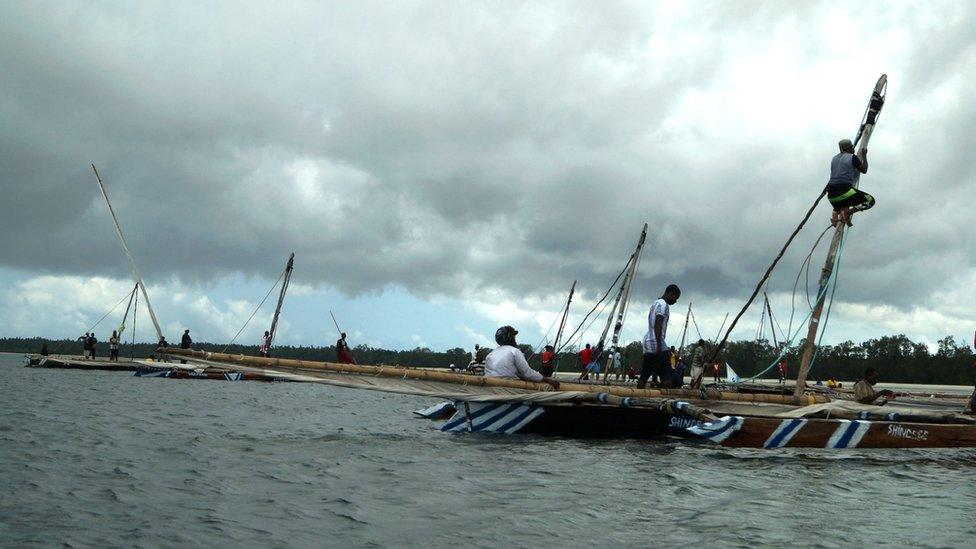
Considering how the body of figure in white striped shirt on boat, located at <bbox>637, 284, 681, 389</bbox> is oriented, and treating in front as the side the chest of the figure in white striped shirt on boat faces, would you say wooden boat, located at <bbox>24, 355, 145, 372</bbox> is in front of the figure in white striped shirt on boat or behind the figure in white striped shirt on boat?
behind

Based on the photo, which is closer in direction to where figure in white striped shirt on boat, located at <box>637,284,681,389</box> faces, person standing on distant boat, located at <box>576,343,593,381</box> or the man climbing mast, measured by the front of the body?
the man climbing mast

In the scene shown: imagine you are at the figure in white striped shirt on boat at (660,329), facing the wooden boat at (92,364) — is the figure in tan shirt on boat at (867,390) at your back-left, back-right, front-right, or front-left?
back-right
